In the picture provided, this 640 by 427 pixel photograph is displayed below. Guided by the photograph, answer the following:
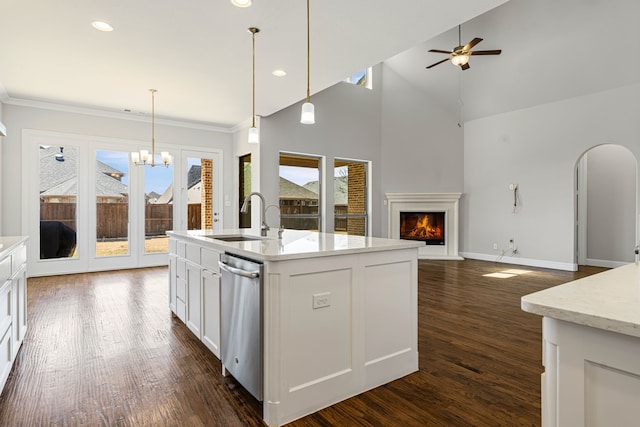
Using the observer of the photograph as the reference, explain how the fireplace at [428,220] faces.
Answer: facing the viewer

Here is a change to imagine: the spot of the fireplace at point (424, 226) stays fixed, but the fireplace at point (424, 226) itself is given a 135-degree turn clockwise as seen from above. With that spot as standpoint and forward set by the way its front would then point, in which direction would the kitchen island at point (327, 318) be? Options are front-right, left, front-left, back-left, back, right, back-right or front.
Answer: back-left

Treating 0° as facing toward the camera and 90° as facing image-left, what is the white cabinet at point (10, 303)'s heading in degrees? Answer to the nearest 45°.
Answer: approximately 270°

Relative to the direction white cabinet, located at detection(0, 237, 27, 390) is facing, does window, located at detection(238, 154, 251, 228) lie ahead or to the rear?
ahead

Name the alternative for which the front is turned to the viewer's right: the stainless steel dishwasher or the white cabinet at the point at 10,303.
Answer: the white cabinet

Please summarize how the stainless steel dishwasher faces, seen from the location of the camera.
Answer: facing the viewer and to the left of the viewer

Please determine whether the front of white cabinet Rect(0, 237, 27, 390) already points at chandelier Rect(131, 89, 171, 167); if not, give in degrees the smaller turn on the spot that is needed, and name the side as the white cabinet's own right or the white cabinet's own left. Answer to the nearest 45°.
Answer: approximately 45° to the white cabinet's own left

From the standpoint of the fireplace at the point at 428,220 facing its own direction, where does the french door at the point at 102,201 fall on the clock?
The french door is roughly at 2 o'clock from the fireplace.

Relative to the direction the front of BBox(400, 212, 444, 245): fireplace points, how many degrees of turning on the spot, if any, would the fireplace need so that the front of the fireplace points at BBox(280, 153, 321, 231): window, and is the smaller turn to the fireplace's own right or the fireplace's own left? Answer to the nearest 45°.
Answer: approximately 45° to the fireplace's own right

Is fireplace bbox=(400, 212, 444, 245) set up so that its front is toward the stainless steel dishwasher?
yes

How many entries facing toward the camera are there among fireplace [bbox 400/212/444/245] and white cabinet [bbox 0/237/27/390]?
1

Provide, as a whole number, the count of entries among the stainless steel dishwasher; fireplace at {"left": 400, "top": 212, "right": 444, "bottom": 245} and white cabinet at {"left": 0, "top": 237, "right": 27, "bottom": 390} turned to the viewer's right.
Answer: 1

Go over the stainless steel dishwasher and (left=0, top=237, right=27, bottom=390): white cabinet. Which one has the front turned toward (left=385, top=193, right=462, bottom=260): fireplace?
the white cabinet
